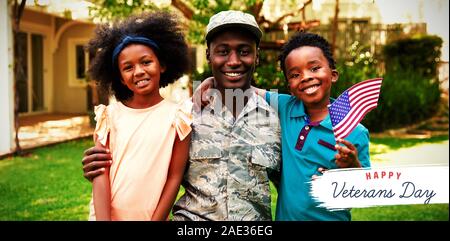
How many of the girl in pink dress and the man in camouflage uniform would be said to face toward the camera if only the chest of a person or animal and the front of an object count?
2

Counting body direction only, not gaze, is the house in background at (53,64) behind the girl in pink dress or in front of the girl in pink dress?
behind

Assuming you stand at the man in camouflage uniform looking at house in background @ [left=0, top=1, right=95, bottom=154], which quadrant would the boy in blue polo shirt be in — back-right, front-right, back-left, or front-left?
back-right

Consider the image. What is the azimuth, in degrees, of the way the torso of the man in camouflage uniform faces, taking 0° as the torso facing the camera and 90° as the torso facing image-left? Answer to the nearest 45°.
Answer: approximately 0°

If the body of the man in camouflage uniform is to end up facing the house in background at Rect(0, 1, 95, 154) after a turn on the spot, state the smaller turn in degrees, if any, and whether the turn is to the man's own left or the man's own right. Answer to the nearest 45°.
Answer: approximately 180°
